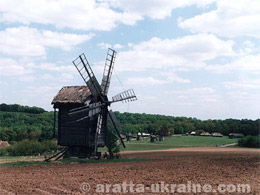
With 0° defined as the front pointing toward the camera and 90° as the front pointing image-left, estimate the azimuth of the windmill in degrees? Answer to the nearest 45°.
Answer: approximately 315°

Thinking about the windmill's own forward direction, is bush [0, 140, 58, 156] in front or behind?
behind
